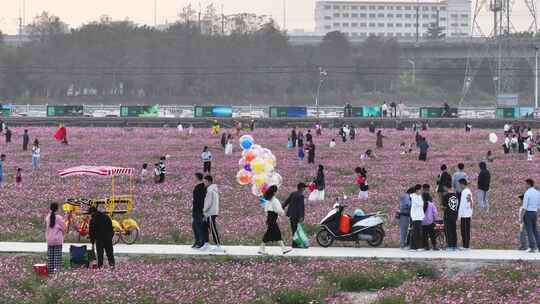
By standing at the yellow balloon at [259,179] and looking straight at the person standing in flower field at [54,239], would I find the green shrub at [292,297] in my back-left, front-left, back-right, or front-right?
front-left

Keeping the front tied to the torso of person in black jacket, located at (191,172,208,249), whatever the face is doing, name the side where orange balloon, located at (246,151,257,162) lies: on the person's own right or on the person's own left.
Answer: on the person's own right
